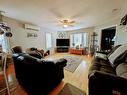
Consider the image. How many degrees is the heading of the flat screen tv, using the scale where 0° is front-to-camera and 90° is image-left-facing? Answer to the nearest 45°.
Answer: approximately 0°

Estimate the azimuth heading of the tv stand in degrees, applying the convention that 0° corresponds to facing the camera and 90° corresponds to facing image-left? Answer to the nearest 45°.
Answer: approximately 0°

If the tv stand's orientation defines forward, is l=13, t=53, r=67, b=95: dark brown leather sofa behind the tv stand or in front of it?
in front

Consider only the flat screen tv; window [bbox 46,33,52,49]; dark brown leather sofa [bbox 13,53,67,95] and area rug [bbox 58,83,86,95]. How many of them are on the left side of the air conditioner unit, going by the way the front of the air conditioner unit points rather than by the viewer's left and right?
2

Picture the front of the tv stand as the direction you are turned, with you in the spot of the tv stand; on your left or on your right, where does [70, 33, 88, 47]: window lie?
on your left

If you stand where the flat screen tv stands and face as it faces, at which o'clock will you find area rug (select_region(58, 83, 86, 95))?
The area rug is roughly at 12 o'clock from the flat screen tv.

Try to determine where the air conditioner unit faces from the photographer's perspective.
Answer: facing the viewer and to the right of the viewer

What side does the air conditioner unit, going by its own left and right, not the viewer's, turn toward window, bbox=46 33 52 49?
left

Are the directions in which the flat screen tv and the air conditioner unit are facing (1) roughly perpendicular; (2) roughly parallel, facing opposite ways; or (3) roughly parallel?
roughly perpendicular

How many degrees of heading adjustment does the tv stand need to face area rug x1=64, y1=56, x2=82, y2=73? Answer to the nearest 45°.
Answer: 0° — it already faces it

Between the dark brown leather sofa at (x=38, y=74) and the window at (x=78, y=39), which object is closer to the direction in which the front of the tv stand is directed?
the dark brown leather sofa

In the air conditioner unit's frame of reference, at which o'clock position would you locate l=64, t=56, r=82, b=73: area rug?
The area rug is roughly at 12 o'clock from the air conditioner unit.

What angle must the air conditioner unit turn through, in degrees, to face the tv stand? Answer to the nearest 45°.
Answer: approximately 90° to its left

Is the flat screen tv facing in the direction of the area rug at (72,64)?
yes

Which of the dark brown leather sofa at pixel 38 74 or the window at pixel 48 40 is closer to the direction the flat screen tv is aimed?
the dark brown leather sofa

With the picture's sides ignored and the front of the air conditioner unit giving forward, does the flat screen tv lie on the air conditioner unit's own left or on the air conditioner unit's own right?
on the air conditioner unit's own left
